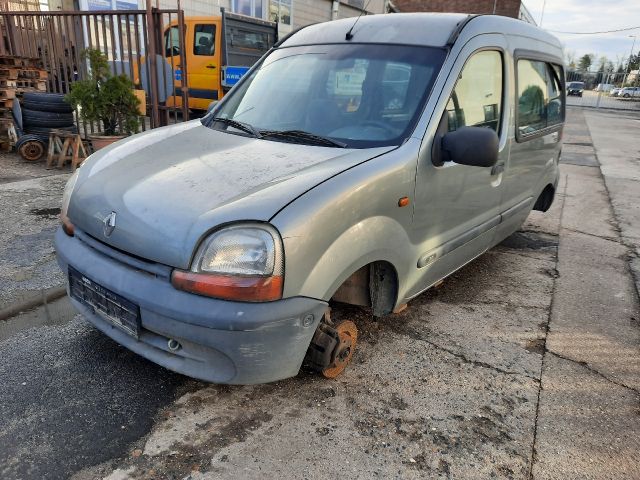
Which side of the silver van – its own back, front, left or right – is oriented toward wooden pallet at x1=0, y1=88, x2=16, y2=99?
right

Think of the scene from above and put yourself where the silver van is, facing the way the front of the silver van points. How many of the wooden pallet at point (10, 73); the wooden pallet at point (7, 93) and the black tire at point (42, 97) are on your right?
3

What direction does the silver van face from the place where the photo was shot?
facing the viewer and to the left of the viewer

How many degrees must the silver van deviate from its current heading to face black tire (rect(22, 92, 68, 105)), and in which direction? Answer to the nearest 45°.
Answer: approximately 90° to its right

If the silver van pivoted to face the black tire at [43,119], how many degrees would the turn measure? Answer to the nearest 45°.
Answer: approximately 90° to its right

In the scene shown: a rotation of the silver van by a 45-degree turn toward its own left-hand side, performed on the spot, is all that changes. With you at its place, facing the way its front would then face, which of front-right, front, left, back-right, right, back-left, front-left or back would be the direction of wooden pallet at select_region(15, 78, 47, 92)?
back-right

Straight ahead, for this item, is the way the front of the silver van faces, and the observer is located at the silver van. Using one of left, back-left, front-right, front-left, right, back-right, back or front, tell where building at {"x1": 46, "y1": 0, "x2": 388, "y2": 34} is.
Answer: back-right

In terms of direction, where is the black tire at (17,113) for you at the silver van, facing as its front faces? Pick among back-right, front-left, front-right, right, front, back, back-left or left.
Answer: right

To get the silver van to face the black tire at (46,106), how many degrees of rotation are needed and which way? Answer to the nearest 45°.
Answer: approximately 90° to its right

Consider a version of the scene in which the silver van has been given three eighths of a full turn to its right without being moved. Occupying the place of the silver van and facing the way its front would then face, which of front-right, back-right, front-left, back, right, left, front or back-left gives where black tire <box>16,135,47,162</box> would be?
front-left

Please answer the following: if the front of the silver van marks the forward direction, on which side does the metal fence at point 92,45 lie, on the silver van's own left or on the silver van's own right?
on the silver van's own right

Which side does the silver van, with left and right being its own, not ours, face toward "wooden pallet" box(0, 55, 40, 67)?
right

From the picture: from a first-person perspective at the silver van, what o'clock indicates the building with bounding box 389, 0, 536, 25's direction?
The building is roughly at 5 o'clock from the silver van.
